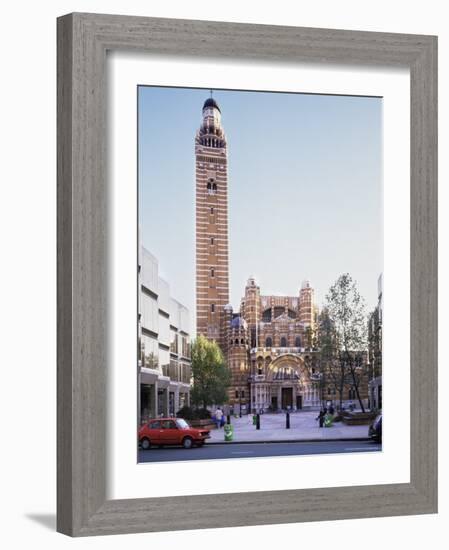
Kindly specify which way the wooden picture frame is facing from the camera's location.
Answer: facing the viewer and to the right of the viewer
